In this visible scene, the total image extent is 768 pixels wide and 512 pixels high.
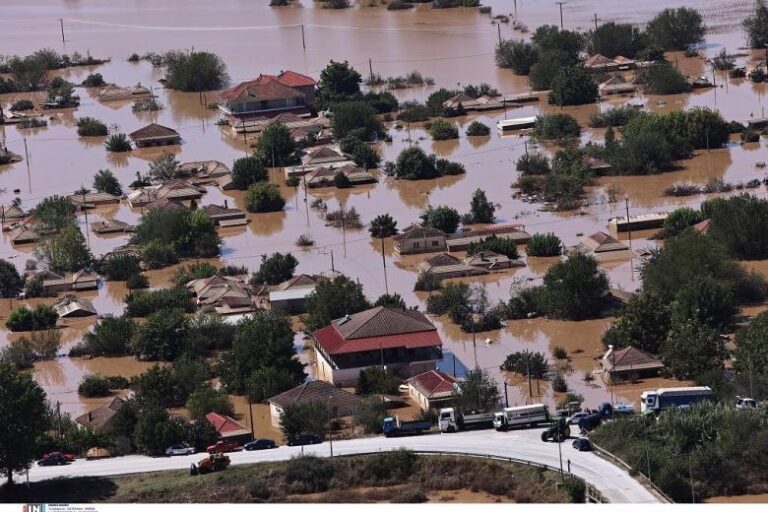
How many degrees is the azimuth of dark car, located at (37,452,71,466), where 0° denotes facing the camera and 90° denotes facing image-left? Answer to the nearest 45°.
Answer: approximately 90°

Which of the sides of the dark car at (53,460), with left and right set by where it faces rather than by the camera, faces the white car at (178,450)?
back

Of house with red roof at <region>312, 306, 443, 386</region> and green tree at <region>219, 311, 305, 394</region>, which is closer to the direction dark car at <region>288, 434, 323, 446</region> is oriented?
the green tree

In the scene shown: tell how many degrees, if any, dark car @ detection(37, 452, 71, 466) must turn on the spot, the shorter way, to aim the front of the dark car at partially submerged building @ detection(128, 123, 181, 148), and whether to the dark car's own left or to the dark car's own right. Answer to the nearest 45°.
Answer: approximately 90° to the dark car's own right

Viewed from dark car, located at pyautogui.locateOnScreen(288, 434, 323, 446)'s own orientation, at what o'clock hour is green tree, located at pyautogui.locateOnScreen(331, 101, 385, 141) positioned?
The green tree is roughly at 3 o'clock from the dark car.

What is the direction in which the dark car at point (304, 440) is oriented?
to the viewer's left
